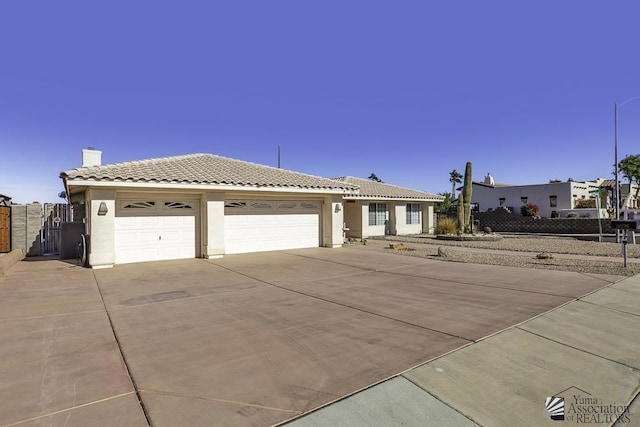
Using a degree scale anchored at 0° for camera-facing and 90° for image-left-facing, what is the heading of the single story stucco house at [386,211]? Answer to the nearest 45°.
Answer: approximately 315°

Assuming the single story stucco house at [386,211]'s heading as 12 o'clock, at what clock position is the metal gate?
The metal gate is roughly at 3 o'clock from the single story stucco house.

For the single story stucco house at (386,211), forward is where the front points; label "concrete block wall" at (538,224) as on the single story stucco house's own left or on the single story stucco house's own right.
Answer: on the single story stucco house's own left

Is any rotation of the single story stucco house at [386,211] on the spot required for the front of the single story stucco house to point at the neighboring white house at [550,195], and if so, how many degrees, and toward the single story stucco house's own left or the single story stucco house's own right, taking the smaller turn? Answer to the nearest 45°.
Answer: approximately 90° to the single story stucco house's own left

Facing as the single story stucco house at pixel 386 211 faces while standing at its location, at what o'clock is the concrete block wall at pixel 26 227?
The concrete block wall is roughly at 3 o'clock from the single story stucco house.
